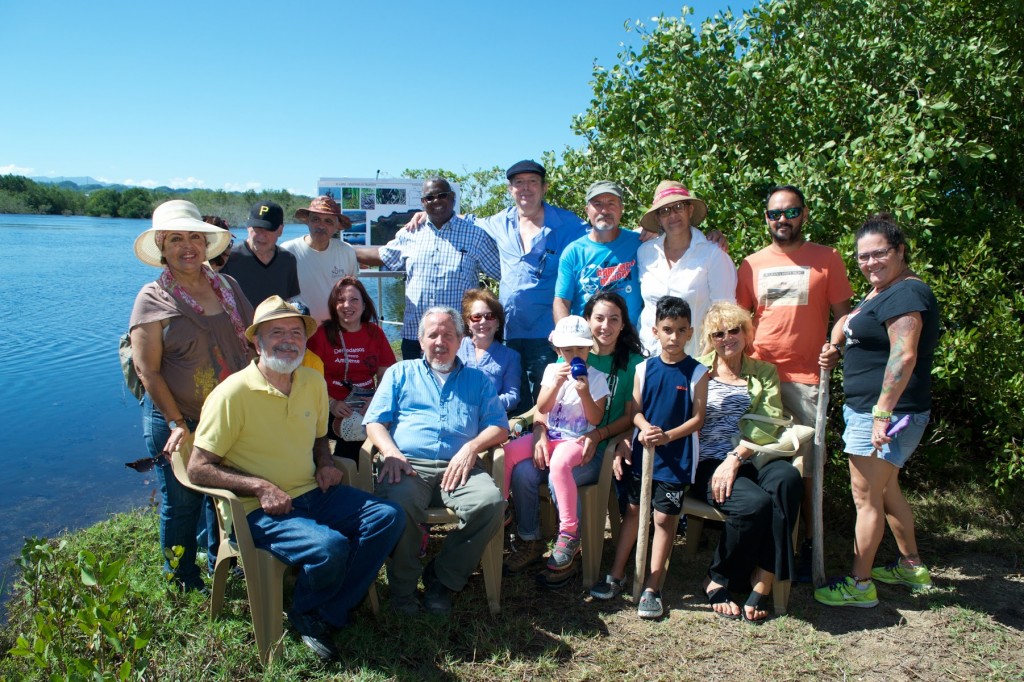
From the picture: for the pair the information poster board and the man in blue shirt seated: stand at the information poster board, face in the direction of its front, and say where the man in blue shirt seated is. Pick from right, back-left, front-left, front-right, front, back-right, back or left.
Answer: front

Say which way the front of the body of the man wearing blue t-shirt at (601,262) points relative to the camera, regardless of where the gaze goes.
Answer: toward the camera

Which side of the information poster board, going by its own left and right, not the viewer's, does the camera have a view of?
front

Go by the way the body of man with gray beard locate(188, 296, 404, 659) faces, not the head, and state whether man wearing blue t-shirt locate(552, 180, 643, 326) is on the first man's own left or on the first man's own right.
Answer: on the first man's own left

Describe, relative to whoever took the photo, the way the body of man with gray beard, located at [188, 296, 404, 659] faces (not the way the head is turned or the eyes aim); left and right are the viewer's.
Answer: facing the viewer and to the right of the viewer

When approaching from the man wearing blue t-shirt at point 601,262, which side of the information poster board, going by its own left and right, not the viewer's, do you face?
front

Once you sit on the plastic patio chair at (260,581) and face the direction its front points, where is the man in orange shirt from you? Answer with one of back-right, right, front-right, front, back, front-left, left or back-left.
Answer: front-left

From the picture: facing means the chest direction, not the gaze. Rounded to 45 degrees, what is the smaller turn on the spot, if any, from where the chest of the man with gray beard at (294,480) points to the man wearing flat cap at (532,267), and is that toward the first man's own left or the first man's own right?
approximately 90° to the first man's own left

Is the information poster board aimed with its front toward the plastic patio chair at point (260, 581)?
yes

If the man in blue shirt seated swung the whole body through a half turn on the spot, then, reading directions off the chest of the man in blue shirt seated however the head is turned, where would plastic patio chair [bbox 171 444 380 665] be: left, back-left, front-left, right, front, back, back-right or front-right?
back-left

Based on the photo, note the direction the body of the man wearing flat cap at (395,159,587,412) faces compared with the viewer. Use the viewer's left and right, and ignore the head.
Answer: facing the viewer

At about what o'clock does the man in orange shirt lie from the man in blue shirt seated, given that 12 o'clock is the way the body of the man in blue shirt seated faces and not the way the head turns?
The man in orange shirt is roughly at 9 o'clock from the man in blue shirt seated.

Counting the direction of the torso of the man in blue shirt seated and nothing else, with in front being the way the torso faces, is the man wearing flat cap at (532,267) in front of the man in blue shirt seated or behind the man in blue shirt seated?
behind
